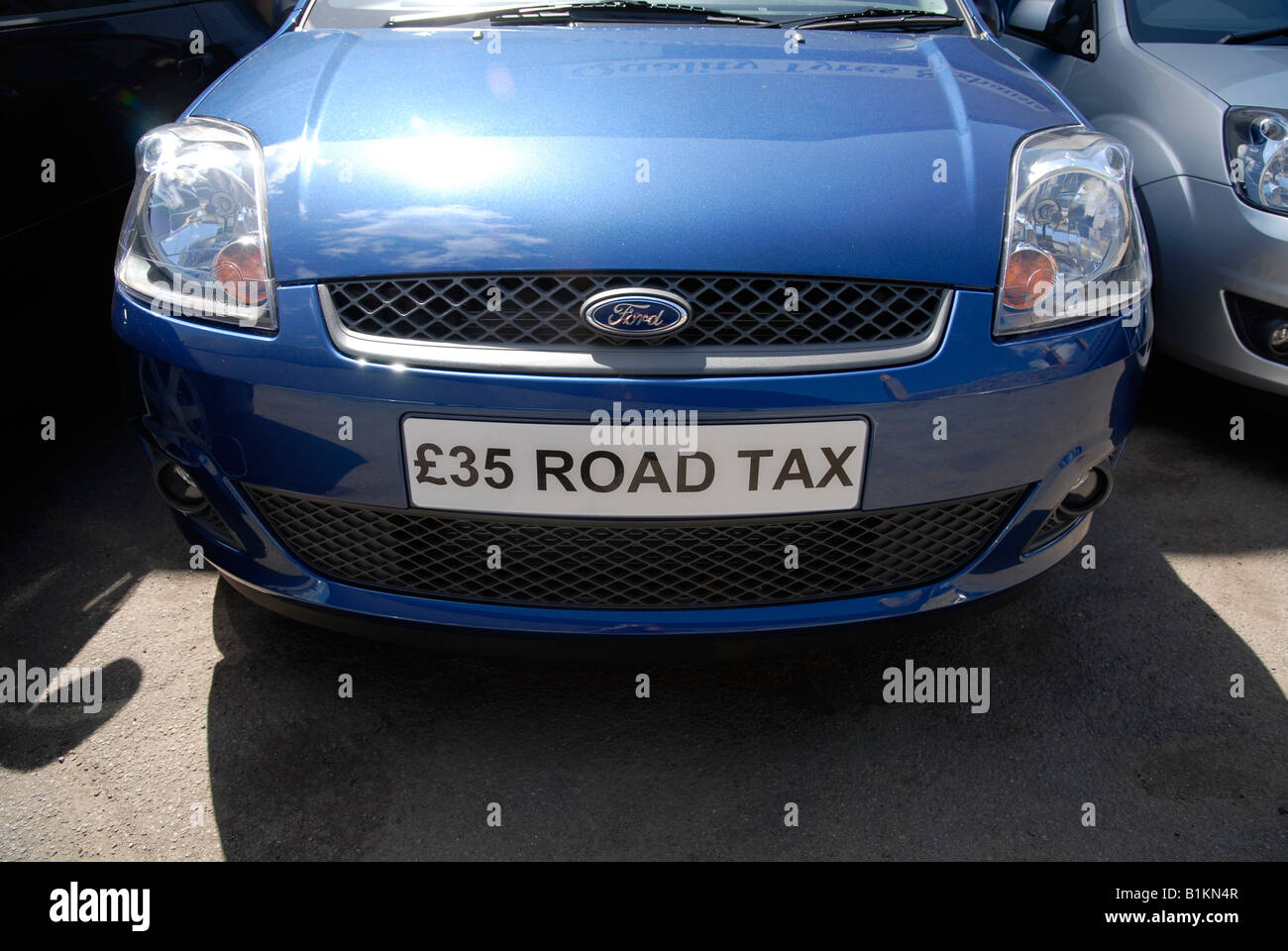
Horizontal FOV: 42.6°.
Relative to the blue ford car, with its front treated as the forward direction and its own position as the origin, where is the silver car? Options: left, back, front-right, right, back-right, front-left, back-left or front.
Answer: back-left

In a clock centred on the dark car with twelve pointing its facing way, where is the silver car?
The silver car is roughly at 8 o'clock from the dark car.

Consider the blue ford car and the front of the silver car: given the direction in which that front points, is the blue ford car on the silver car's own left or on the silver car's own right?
on the silver car's own right

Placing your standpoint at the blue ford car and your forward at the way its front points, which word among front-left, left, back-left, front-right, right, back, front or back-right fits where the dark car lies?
back-right

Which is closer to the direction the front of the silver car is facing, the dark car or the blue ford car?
the blue ford car

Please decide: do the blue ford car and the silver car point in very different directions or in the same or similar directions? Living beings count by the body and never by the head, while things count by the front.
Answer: same or similar directions

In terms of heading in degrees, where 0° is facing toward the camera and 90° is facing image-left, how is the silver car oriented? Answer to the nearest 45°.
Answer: approximately 315°

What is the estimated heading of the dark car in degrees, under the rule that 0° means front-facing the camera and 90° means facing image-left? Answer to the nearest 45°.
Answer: approximately 45°

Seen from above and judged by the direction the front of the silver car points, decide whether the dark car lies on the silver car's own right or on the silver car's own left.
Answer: on the silver car's own right

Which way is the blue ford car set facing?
toward the camera

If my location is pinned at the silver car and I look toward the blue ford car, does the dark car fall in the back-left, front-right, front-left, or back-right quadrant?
front-right
